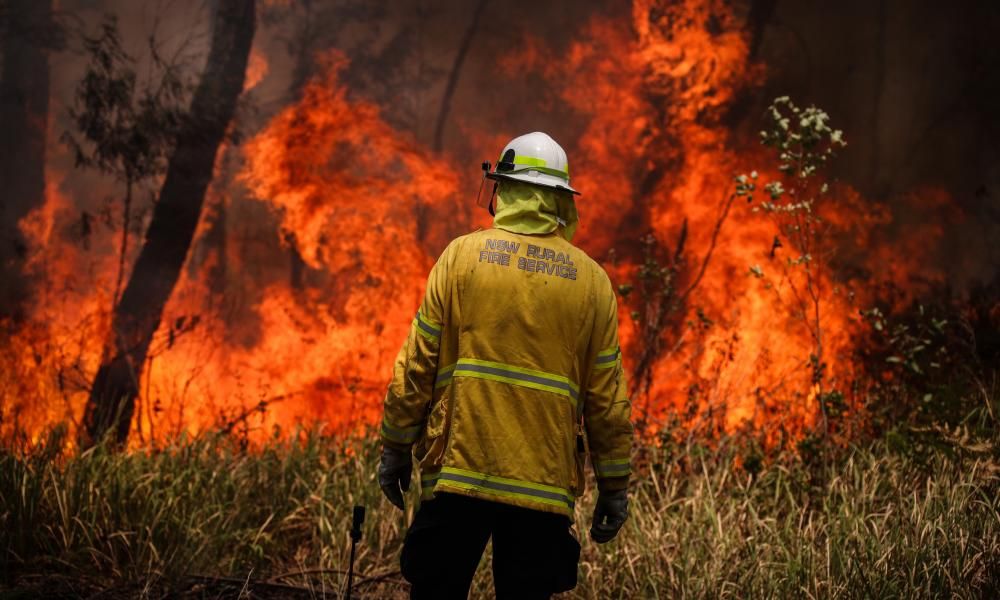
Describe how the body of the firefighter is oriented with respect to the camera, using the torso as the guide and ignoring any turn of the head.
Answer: away from the camera

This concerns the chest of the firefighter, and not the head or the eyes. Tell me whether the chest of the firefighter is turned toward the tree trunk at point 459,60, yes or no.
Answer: yes

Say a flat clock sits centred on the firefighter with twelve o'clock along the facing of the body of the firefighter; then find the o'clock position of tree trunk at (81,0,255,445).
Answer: The tree trunk is roughly at 11 o'clock from the firefighter.

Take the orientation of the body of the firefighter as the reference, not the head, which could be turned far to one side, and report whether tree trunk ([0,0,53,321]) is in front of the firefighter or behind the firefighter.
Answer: in front
